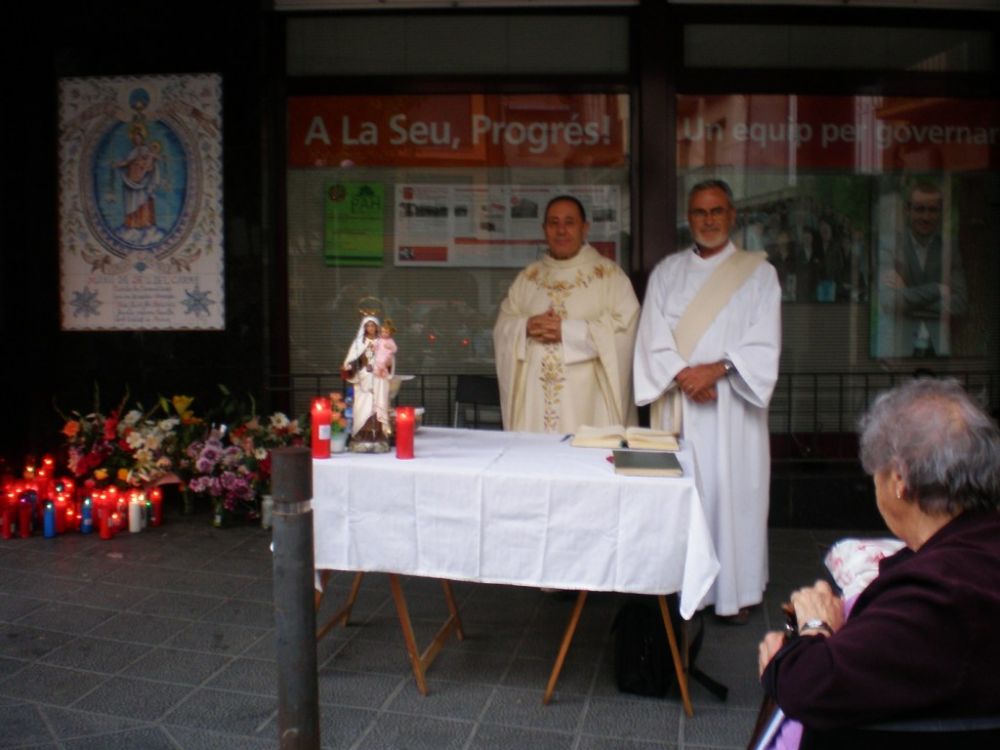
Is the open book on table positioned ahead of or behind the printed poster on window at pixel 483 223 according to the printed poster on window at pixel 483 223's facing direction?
ahead

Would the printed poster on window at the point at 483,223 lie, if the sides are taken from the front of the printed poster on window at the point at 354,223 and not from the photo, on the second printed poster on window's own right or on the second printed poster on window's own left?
on the second printed poster on window's own left

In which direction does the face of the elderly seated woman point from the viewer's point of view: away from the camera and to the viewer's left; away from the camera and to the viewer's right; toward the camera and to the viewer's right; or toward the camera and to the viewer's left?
away from the camera and to the viewer's left

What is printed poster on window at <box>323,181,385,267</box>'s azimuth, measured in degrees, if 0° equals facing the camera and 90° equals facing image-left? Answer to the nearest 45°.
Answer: approximately 0°

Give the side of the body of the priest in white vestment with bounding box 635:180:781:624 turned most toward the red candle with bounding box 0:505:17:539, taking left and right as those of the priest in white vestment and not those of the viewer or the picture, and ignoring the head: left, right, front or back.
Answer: right
